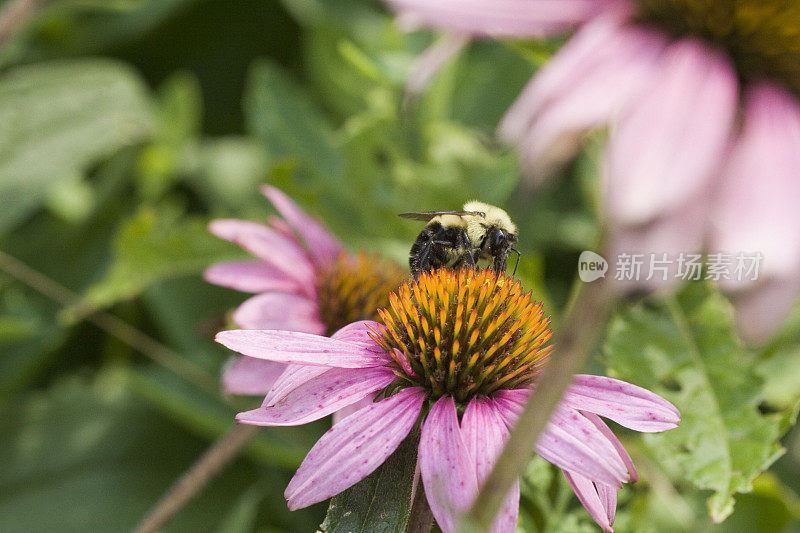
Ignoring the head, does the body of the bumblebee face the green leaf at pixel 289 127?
no

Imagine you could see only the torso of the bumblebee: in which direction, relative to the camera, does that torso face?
to the viewer's right

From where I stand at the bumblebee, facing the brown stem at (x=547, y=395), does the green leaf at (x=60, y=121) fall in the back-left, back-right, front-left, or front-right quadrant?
back-right

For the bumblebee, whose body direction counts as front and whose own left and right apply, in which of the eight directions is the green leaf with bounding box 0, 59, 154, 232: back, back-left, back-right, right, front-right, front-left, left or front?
back-left
